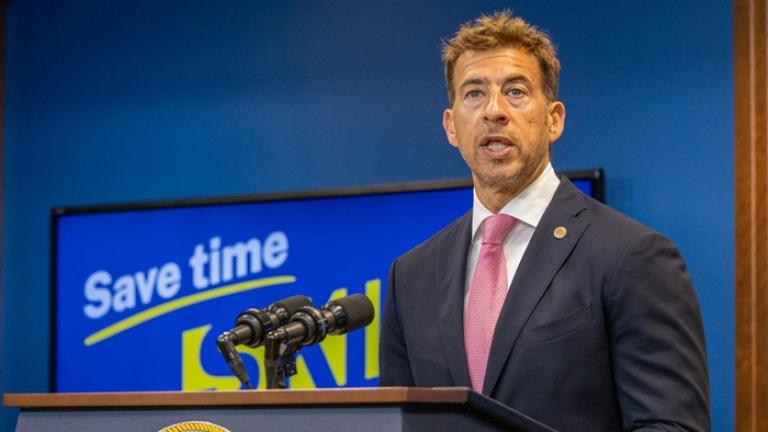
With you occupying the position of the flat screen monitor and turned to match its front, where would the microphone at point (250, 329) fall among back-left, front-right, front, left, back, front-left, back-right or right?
front-left

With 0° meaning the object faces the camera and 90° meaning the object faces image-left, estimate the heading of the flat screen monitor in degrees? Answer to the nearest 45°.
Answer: approximately 45°

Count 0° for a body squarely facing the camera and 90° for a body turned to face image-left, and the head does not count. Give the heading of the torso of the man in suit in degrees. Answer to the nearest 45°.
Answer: approximately 45°

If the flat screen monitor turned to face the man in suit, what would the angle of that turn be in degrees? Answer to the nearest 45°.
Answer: approximately 45° to its left

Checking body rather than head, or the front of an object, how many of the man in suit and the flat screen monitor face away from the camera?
0

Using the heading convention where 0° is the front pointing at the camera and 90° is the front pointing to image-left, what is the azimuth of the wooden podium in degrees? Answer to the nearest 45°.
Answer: approximately 45°
